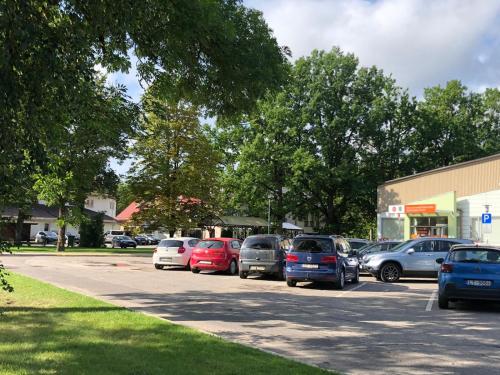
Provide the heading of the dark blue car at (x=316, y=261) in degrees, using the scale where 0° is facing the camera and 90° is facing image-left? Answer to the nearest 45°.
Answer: approximately 225°

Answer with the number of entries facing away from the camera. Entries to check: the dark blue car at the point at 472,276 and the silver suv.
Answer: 1

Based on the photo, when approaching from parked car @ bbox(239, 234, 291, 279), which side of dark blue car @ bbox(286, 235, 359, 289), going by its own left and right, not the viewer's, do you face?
left

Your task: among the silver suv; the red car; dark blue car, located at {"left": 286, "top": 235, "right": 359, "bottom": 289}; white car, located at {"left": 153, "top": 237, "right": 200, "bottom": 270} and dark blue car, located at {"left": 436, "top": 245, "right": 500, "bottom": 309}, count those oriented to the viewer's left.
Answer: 1

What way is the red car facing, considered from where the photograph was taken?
facing away from the viewer and to the right of the viewer

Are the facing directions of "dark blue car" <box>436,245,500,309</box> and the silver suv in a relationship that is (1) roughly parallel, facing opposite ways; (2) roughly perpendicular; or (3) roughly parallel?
roughly perpendicular

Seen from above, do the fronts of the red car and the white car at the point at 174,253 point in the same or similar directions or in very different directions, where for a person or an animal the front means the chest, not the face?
same or similar directions

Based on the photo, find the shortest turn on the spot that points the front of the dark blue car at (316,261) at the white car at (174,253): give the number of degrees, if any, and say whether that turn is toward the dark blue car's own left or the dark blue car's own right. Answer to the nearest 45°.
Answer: approximately 90° to the dark blue car's own left

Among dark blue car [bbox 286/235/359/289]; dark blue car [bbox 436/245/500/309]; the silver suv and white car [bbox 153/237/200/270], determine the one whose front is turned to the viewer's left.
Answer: the silver suv

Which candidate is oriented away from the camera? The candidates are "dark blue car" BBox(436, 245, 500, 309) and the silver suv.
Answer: the dark blue car

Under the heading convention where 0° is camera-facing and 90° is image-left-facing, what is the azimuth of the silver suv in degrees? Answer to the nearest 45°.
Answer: approximately 90°

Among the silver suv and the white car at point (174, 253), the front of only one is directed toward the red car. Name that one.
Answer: the silver suv

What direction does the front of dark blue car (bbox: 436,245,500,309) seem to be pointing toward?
away from the camera

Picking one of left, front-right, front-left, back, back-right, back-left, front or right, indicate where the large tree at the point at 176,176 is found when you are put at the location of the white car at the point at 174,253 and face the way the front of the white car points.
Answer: front-left

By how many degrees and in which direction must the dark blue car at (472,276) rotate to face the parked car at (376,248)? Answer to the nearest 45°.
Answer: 0° — it already faces it

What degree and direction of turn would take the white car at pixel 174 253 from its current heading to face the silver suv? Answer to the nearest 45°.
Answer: approximately 90° to its right

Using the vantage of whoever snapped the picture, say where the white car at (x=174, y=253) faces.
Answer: facing away from the viewer and to the right of the viewer
